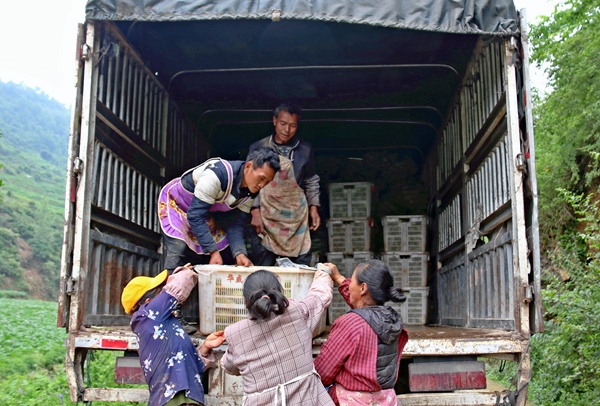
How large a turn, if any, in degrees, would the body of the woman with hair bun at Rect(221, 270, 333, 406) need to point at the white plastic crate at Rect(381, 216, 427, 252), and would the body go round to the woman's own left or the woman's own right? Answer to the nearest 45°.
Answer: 0° — they already face it

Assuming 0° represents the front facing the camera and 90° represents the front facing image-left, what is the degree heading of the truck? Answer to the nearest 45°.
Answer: approximately 180°

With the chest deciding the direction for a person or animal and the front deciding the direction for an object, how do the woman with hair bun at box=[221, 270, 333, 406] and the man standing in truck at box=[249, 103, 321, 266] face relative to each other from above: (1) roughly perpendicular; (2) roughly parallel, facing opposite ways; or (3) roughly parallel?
roughly parallel, facing opposite ways

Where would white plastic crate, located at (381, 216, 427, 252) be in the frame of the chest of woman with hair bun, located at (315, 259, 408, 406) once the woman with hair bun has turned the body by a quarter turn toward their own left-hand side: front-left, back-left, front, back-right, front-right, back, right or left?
back-right

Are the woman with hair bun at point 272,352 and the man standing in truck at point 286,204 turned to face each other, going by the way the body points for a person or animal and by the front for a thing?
yes

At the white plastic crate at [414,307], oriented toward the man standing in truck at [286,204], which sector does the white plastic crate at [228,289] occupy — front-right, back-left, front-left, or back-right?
front-left

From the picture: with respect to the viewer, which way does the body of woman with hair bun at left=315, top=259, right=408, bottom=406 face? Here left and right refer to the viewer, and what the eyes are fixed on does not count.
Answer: facing away from the viewer and to the left of the viewer

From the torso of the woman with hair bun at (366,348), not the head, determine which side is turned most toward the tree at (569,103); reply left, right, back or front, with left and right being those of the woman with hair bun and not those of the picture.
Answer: right

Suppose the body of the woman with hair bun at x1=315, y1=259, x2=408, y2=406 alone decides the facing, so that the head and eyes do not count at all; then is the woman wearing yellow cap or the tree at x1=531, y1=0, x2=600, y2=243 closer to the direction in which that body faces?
the woman wearing yellow cap

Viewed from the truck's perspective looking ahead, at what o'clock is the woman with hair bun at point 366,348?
The woman with hair bun is roughly at 6 o'clock from the truck.

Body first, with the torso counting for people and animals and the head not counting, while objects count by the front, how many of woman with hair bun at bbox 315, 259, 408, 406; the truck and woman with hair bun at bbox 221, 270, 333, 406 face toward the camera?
0

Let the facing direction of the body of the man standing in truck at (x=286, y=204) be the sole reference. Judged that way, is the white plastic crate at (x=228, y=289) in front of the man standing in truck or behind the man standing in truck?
in front

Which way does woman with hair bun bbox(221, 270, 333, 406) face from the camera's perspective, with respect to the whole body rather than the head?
away from the camera

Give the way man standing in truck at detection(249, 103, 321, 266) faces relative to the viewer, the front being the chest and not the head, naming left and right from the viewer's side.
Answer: facing the viewer

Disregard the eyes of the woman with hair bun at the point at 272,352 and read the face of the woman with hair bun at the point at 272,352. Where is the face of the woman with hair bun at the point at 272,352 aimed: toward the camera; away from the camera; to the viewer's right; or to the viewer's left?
away from the camera

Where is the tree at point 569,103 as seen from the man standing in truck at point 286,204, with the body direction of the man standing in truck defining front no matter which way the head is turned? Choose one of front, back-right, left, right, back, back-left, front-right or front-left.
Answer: back-left

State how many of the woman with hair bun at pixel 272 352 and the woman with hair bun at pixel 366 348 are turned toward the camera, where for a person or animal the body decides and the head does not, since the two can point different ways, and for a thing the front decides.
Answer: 0
